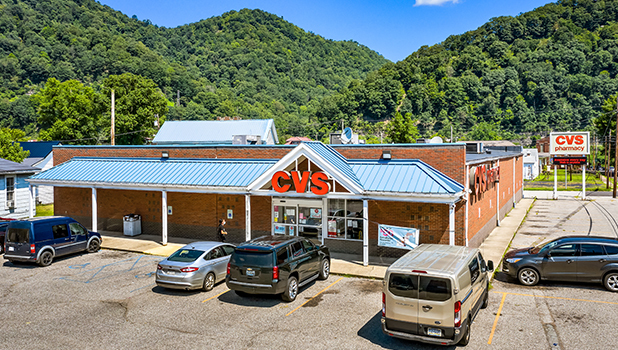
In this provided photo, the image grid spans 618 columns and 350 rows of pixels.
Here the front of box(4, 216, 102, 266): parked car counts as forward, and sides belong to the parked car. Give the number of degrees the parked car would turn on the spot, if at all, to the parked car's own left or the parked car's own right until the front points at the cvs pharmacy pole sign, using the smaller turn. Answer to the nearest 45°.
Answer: approximately 45° to the parked car's own right

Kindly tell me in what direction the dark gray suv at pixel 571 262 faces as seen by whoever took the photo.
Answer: facing to the left of the viewer

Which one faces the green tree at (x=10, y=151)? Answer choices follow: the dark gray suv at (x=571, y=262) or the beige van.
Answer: the dark gray suv

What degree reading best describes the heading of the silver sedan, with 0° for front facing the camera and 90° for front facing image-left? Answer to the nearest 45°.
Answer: approximately 225°

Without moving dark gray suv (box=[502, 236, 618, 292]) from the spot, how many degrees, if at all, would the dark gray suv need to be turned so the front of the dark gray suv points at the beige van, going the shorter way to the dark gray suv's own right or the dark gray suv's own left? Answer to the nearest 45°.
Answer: approximately 90° to the dark gray suv's own left

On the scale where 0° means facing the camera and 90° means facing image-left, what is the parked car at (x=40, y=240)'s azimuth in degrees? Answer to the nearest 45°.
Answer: approximately 225°

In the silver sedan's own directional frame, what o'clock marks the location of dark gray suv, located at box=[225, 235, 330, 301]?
The dark gray suv is roughly at 3 o'clock from the silver sedan.

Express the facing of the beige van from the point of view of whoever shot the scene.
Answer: facing away from the viewer and to the right of the viewer

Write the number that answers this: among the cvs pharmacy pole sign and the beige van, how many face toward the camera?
1

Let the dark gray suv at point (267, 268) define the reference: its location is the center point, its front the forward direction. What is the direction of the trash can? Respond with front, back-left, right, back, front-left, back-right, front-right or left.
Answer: left

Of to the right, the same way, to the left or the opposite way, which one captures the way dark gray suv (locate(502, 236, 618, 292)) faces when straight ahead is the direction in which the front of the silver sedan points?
to the left
